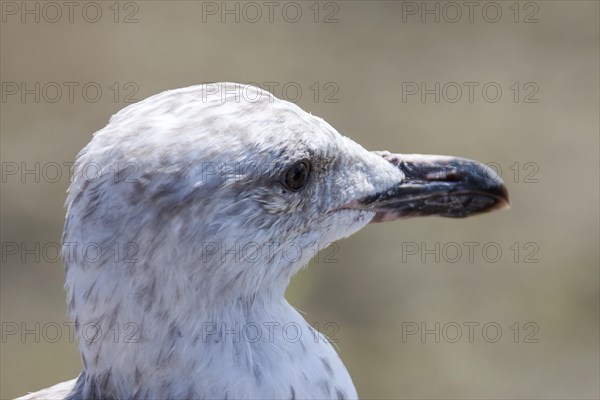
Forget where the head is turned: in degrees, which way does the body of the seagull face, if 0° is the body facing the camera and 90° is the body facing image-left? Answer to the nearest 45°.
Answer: approximately 270°
